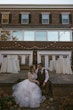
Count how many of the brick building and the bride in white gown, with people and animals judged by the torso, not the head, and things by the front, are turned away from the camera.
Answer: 0

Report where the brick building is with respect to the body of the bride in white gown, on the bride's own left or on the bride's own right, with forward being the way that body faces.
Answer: on the bride's own left

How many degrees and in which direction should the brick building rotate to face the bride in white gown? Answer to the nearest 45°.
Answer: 0° — it already faces them

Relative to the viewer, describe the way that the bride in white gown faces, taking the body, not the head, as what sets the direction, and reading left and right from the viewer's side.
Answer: facing the viewer and to the right of the viewer

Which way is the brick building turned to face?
toward the camera
